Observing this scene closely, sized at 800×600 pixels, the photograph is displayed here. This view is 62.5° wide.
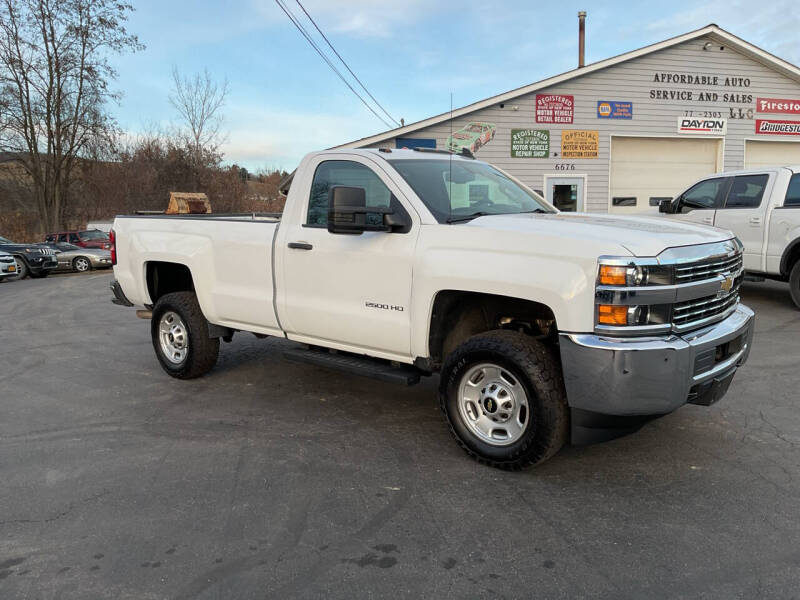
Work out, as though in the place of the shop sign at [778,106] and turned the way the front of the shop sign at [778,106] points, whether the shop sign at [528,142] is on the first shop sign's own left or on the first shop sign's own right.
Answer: on the first shop sign's own right

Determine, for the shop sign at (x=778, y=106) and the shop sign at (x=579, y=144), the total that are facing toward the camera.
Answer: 2

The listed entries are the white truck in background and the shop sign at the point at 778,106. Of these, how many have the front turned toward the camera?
1

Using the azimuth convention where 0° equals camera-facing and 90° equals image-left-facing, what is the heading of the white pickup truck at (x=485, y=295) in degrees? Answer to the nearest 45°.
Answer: approximately 315°

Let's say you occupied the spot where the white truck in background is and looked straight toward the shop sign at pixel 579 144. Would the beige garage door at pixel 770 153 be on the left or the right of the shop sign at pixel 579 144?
right

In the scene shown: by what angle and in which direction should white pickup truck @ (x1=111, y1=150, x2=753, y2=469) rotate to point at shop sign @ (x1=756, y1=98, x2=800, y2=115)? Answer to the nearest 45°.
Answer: approximately 90° to its left

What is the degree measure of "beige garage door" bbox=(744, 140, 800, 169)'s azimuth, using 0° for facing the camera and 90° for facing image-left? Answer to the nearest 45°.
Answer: approximately 0°
